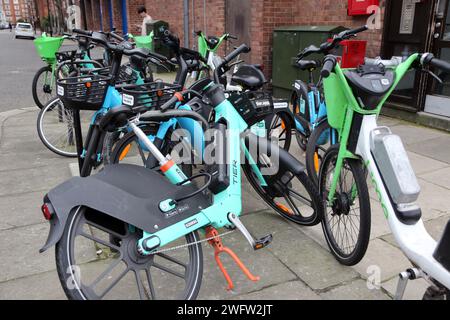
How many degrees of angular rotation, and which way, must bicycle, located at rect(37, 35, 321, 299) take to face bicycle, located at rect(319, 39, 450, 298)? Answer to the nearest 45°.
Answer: approximately 45° to its right

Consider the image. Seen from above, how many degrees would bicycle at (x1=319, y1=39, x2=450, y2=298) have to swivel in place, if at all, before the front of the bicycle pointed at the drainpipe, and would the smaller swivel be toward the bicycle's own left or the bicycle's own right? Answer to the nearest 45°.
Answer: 0° — it already faces it

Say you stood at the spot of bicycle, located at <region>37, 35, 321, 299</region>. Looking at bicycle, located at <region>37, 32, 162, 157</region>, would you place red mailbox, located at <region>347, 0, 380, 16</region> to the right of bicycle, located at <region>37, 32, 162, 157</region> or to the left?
right

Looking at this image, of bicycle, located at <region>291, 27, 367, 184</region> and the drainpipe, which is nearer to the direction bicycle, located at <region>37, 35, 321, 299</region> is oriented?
the bicycle

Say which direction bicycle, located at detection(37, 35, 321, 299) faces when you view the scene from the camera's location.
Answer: facing away from the viewer and to the right of the viewer

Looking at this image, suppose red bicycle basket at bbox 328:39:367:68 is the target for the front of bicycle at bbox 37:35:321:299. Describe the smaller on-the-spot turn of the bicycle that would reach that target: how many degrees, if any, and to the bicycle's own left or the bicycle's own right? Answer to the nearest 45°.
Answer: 0° — it already faces it

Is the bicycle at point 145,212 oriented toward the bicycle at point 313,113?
yes

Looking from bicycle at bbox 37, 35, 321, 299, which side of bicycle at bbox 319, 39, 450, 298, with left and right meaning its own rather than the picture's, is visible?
left

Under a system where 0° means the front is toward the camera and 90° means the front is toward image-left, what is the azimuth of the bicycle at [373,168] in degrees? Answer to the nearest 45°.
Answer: approximately 135°
